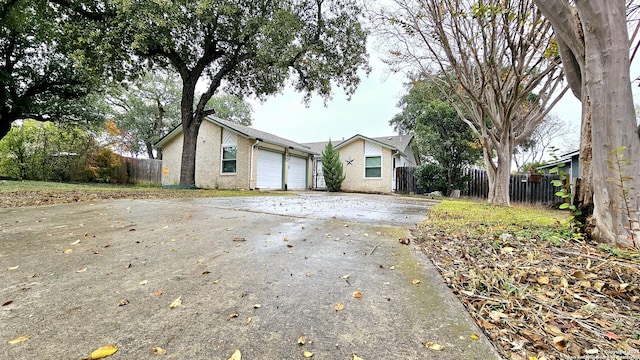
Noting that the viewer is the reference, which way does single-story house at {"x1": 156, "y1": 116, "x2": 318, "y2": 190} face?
facing the viewer and to the right of the viewer

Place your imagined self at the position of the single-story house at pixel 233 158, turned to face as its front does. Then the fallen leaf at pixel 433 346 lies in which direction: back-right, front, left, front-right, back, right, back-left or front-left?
front-right

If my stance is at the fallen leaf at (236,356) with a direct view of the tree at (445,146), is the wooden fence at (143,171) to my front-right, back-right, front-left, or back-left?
front-left

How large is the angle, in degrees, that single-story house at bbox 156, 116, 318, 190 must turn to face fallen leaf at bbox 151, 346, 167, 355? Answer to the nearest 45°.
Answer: approximately 45° to its right

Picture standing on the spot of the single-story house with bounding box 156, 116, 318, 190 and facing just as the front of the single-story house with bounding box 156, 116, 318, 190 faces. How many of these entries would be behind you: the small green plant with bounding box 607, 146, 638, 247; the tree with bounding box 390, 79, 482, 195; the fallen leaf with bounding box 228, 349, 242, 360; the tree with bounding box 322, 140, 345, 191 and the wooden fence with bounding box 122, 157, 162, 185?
1

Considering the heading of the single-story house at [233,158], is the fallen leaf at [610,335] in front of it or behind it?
in front

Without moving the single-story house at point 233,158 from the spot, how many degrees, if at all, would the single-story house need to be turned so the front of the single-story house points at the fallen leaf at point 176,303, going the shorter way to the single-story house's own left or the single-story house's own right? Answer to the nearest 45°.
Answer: approximately 45° to the single-story house's own right

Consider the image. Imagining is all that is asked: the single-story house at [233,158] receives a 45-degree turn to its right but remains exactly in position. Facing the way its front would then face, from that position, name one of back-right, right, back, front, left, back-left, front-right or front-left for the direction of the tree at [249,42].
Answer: front

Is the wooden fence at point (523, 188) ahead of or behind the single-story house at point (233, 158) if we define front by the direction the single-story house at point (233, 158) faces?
ahead
